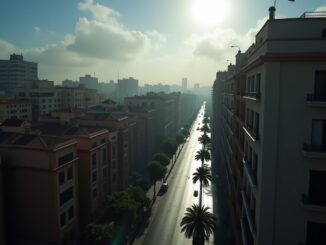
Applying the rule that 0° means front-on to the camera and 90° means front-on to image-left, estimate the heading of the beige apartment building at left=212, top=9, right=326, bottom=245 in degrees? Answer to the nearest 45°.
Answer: approximately 90°

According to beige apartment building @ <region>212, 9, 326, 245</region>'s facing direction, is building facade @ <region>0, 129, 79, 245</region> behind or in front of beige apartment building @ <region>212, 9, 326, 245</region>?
in front

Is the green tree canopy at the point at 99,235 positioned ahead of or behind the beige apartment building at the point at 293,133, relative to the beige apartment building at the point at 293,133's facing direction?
ahead

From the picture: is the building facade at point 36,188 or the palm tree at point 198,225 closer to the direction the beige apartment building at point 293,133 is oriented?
the building facade
